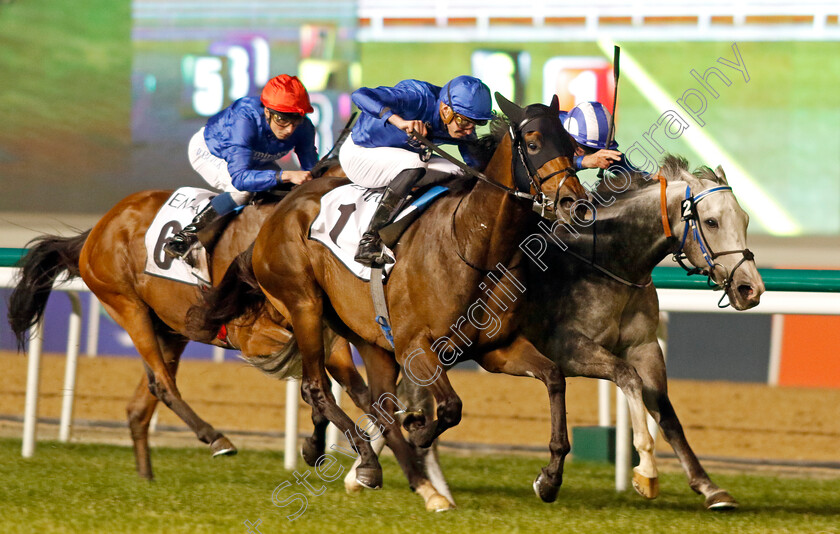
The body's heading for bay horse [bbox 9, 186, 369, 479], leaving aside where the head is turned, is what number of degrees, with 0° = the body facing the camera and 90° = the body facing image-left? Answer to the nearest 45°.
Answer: approximately 270°

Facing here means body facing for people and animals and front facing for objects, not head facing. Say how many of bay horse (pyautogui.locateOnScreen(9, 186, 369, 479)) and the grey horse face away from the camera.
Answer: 0

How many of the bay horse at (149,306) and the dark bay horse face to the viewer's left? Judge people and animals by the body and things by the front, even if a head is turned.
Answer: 0

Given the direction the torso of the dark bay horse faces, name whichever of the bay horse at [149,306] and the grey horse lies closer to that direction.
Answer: the grey horse

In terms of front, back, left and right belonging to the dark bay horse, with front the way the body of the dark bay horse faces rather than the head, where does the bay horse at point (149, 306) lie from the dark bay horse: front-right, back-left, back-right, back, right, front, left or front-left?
back

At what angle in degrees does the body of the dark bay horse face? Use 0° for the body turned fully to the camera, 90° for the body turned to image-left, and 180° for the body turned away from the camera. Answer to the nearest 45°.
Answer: approximately 315°

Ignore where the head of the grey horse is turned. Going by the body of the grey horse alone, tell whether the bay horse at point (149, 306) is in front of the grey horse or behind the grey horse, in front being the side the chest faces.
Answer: behind

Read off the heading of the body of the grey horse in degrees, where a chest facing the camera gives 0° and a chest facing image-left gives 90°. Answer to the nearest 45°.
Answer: approximately 315°

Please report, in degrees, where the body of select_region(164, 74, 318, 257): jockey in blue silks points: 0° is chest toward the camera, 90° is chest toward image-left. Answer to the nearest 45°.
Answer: approximately 315°
